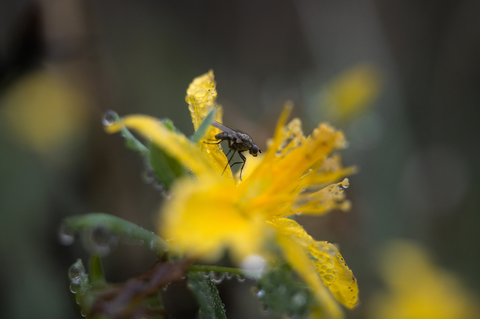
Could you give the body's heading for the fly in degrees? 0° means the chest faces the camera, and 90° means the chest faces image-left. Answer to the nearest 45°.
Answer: approximately 270°
